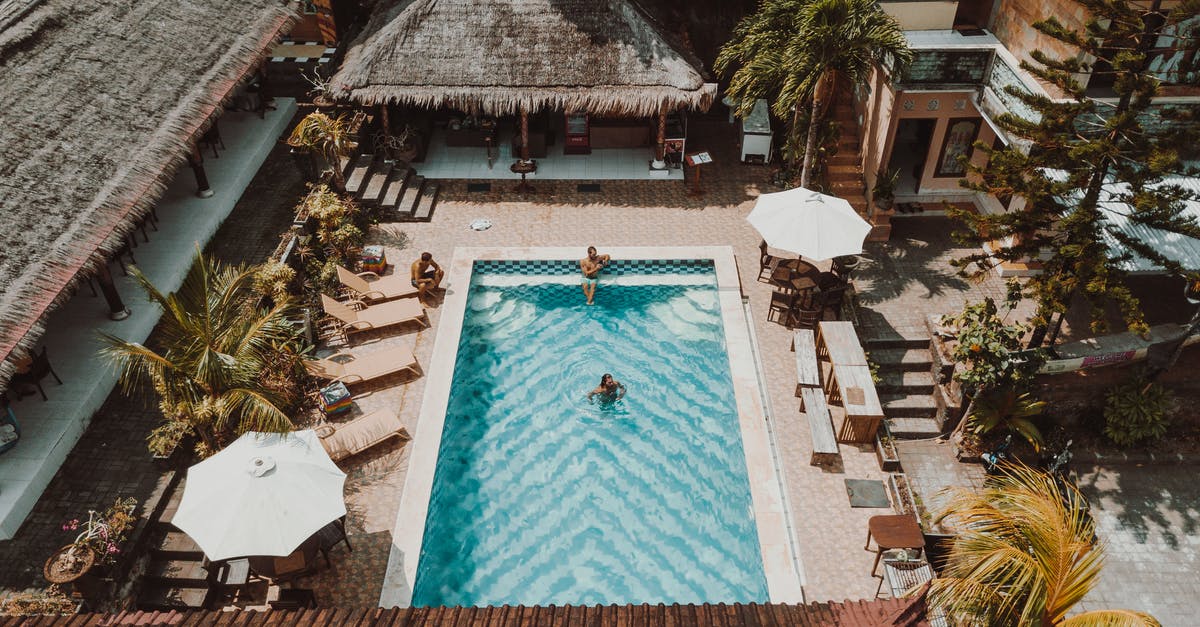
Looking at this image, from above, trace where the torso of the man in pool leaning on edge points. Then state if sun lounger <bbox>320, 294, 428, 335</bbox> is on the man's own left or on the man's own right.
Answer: on the man's own right

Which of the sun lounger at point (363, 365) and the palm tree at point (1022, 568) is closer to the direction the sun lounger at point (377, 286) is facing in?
the palm tree

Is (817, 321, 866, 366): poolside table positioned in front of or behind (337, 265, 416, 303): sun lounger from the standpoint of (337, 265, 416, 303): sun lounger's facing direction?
in front

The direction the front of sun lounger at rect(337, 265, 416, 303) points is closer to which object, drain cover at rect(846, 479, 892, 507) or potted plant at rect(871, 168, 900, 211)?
the potted plant

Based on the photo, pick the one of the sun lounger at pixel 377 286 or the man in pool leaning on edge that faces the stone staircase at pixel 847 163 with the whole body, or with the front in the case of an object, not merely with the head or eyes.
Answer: the sun lounger

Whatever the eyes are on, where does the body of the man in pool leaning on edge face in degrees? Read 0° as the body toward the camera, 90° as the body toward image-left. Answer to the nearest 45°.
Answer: approximately 0°

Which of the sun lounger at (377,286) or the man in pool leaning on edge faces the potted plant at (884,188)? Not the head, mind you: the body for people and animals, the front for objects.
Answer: the sun lounger

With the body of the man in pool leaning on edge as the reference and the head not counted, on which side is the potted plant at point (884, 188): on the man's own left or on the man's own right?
on the man's own left

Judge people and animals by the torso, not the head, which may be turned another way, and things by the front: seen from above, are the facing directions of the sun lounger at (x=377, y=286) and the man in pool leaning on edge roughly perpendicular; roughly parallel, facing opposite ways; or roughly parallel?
roughly perpendicular

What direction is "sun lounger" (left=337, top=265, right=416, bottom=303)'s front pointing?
to the viewer's right

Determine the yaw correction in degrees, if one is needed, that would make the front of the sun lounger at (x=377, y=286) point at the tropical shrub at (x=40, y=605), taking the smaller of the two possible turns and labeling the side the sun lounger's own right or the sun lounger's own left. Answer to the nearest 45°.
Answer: approximately 135° to the sun lounger's own right

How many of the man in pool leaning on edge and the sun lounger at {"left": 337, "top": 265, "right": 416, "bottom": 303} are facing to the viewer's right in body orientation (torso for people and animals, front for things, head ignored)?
1

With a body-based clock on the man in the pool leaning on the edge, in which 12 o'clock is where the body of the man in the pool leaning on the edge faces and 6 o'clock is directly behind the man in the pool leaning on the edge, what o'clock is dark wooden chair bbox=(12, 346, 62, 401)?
The dark wooden chair is roughly at 2 o'clock from the man in the pool leaning on the edge.
